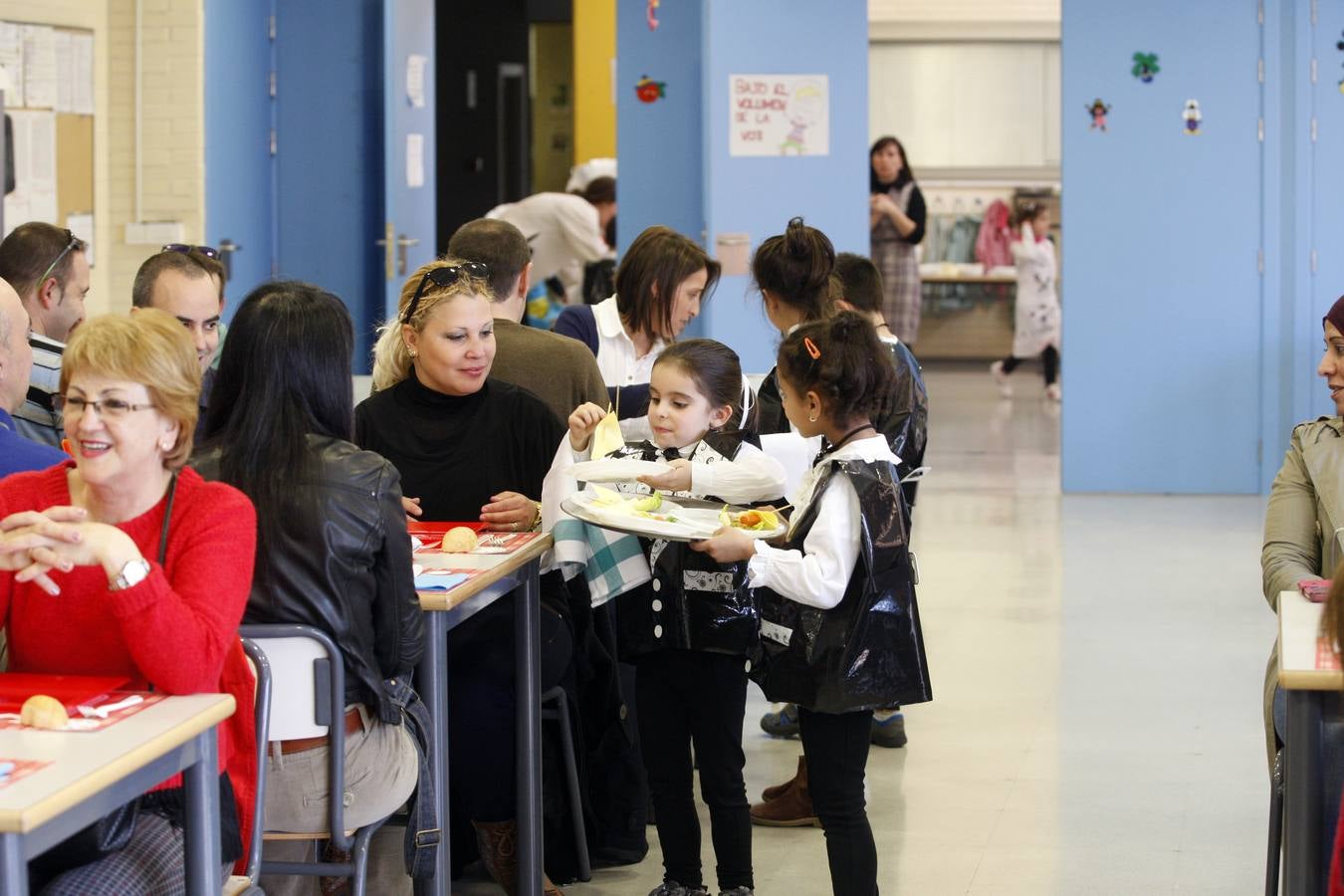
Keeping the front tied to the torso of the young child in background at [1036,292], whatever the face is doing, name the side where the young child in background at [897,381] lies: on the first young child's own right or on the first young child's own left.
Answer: on the first young child's own right

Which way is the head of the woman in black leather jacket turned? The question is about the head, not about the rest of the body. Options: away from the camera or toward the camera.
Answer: away from the camera

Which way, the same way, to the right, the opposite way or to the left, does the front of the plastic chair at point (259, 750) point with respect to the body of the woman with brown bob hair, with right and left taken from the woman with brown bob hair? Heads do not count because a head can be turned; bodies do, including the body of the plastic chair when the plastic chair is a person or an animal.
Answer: to the right
